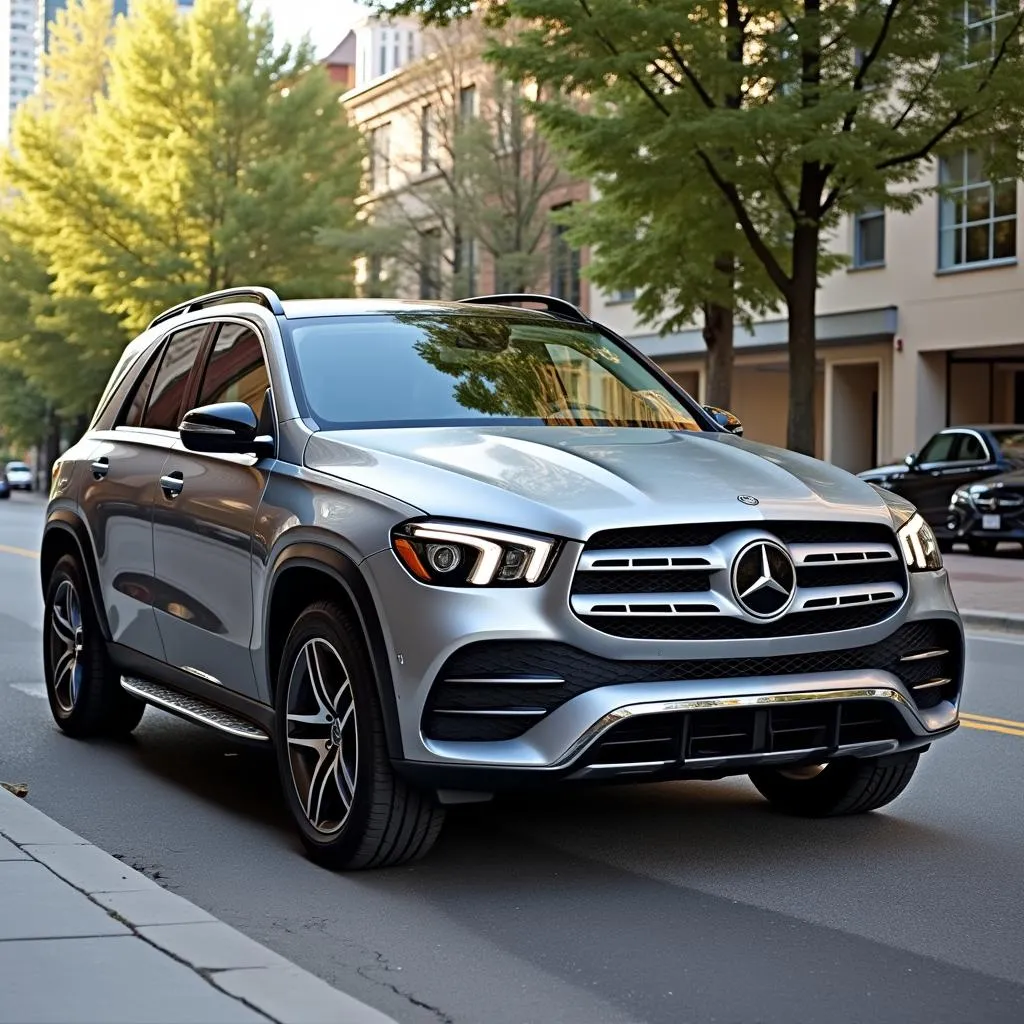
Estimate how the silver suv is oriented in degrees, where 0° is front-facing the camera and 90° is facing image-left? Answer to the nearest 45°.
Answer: approximately 315°

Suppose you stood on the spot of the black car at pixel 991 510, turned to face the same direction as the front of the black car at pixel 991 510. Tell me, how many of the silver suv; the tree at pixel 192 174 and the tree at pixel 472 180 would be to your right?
2

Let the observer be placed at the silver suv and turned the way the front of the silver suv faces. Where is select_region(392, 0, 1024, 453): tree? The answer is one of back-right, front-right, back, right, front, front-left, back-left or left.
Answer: back-left

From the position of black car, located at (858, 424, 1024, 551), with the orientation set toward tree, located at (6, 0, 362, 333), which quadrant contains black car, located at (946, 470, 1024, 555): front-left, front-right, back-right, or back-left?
back-left

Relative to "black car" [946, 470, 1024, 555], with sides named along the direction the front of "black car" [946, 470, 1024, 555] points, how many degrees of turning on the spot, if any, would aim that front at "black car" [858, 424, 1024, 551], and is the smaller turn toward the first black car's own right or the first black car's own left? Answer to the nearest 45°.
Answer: approximately 135° to the first black car's own right

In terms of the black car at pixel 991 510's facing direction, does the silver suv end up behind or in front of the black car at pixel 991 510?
in front

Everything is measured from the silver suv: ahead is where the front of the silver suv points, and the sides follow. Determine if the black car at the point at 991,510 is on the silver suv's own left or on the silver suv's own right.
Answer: on the silver suv's own left

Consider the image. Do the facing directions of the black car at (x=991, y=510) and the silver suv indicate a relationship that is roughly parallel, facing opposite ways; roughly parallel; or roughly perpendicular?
roughly perpendicular

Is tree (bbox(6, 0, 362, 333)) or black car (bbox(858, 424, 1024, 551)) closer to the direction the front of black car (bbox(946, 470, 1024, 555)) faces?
the tree

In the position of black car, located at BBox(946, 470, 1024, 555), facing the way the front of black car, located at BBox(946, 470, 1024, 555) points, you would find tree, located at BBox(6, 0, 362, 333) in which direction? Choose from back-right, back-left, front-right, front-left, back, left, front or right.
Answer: right

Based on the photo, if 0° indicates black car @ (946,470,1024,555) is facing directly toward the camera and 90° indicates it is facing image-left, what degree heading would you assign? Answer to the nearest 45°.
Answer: approximately 45°

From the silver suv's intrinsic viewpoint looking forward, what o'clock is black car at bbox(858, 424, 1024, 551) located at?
The black car is roughly at 8 o'clock from the silver suv.
